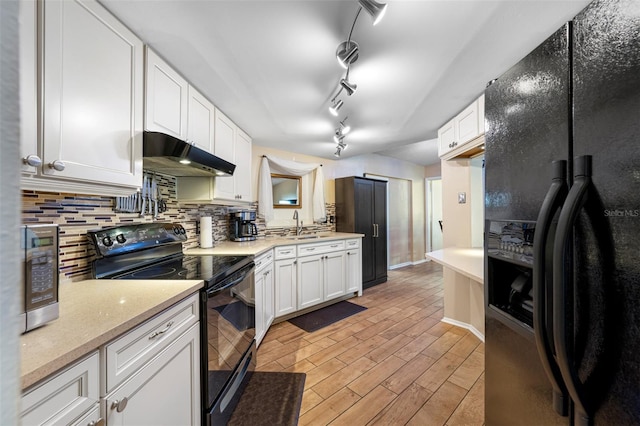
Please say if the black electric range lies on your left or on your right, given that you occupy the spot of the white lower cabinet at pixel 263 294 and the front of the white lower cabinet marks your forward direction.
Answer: on your right

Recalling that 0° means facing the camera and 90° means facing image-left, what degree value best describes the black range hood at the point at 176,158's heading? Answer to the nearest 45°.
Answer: approximately 315°

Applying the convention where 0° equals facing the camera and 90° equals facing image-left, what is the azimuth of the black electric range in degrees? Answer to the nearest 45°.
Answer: approximately 315°

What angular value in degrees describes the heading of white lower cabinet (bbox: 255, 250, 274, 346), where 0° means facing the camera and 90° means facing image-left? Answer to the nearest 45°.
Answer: approximately 270°

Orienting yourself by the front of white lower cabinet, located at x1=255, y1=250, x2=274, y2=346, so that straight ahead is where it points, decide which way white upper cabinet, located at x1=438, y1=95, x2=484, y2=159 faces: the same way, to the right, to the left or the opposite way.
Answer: the opposite way

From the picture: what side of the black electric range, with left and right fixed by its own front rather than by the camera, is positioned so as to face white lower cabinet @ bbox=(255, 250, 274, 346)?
left

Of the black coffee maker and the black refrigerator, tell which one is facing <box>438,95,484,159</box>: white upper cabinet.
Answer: the black coffee maker

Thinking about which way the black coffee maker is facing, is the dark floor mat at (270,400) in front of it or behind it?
in front

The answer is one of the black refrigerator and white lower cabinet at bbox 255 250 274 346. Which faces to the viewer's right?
the white lower cabinet
